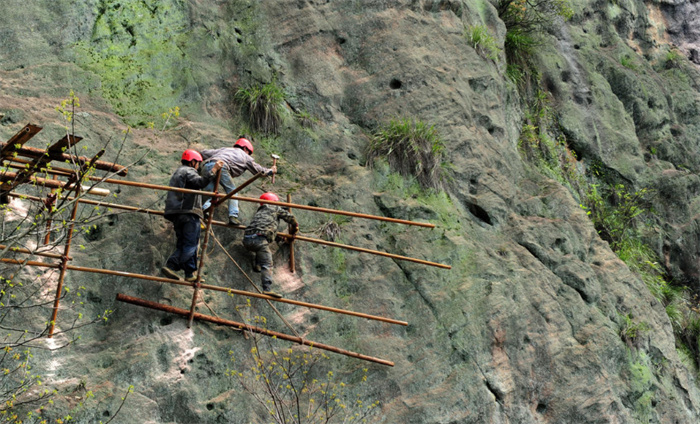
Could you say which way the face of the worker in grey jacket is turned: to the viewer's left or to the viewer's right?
to the viewer's right

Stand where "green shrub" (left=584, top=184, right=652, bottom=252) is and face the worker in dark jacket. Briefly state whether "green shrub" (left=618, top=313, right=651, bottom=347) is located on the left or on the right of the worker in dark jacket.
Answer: left

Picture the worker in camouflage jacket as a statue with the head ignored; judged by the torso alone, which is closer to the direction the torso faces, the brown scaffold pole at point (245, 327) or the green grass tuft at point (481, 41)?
the green grass tuft

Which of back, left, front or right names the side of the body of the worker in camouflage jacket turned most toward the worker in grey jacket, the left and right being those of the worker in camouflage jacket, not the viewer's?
left

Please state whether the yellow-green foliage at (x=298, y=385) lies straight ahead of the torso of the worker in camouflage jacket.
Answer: no

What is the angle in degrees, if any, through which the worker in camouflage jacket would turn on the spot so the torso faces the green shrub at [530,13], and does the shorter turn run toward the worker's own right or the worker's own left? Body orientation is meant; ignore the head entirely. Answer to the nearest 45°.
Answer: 0° — they already face it

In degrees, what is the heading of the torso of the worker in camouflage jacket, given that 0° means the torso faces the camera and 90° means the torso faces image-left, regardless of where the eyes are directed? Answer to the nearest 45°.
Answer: approximately 225°

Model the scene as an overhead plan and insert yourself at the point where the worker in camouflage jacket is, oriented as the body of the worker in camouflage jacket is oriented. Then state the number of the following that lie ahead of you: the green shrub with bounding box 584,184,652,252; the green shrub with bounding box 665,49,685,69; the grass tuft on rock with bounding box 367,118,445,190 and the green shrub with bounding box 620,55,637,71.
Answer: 4

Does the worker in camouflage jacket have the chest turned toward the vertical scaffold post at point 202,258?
no

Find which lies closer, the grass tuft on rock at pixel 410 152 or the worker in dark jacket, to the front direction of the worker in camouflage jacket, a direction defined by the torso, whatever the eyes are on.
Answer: the grass tuft on rock

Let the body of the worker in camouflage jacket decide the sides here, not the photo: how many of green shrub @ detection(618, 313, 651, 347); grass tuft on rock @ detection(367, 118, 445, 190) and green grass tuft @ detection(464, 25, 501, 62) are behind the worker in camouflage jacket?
0

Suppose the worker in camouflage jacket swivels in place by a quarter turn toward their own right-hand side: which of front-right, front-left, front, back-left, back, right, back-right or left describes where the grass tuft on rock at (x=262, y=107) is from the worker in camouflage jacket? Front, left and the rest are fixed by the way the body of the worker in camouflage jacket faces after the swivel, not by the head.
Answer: back-left

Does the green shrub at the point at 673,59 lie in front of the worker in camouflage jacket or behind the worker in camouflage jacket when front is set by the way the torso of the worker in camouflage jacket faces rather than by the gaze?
in front

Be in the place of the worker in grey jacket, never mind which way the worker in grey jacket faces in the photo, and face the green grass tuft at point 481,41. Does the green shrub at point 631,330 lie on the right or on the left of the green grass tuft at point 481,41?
right

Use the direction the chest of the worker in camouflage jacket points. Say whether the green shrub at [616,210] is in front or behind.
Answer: in front

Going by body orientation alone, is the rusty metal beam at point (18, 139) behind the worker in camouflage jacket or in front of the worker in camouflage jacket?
behind
